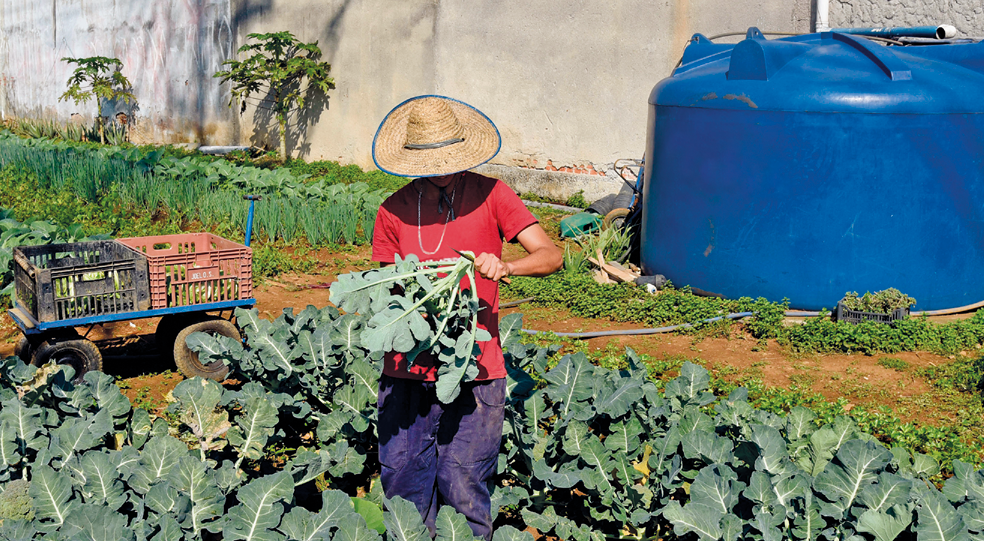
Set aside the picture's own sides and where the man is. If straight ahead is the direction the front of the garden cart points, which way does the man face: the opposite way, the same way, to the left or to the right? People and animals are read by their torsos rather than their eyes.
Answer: to the right

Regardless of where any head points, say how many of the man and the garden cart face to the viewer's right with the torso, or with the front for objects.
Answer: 1

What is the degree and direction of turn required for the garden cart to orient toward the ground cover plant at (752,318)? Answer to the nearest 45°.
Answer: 0° — it already faces it

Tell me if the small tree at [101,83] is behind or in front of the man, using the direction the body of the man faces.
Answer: behind

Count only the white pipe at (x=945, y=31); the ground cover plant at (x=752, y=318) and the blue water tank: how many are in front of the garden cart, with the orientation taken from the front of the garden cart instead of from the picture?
3

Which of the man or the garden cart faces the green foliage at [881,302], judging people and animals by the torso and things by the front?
the garden cart

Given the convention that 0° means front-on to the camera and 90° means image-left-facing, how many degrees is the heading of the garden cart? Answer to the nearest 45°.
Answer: approximately 270°

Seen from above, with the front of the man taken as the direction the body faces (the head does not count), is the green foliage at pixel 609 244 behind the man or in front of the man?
behind

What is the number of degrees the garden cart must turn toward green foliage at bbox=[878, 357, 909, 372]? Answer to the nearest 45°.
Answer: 0° — it already faces it

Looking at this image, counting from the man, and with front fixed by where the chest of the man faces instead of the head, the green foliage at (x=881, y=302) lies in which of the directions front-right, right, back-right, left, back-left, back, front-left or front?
back-left

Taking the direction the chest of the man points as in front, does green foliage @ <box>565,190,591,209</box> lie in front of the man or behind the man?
behind
